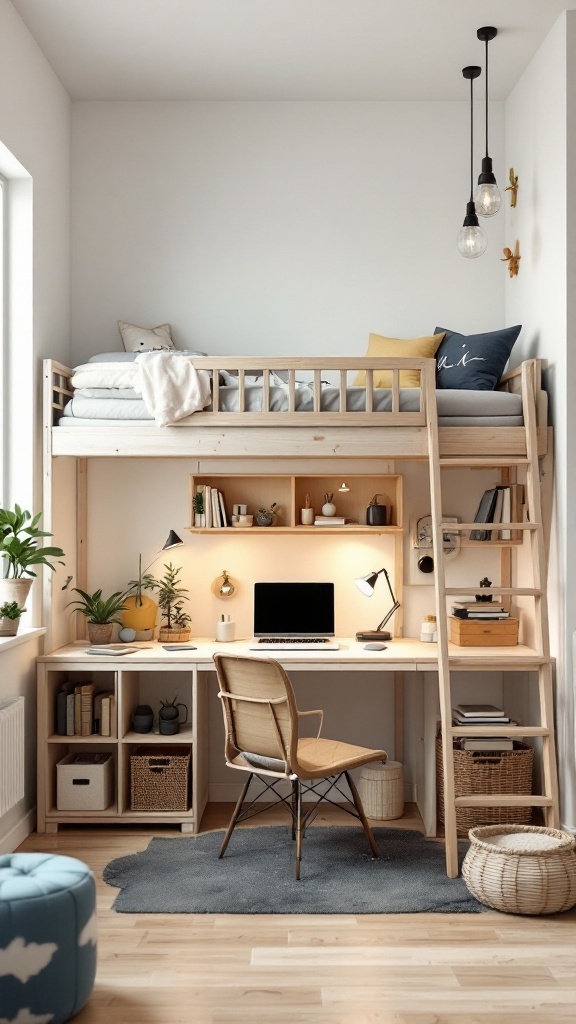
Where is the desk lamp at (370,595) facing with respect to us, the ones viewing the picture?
facing to the left of the viewer

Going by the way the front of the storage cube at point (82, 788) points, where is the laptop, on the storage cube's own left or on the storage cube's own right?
on the storage cube's own left

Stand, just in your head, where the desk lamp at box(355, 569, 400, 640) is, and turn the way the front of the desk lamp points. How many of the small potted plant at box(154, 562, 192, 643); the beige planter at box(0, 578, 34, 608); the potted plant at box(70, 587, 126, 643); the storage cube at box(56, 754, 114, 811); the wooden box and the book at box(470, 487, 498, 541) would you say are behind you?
2

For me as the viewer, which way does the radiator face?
facing to the right of the viewer

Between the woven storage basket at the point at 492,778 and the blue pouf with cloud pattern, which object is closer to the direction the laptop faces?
the blue pouf with cloud pattern

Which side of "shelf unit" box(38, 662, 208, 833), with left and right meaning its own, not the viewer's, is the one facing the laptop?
left

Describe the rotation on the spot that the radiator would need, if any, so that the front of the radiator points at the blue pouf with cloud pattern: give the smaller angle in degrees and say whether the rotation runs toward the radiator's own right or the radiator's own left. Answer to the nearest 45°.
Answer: approximately 90° to the radiator's own right
